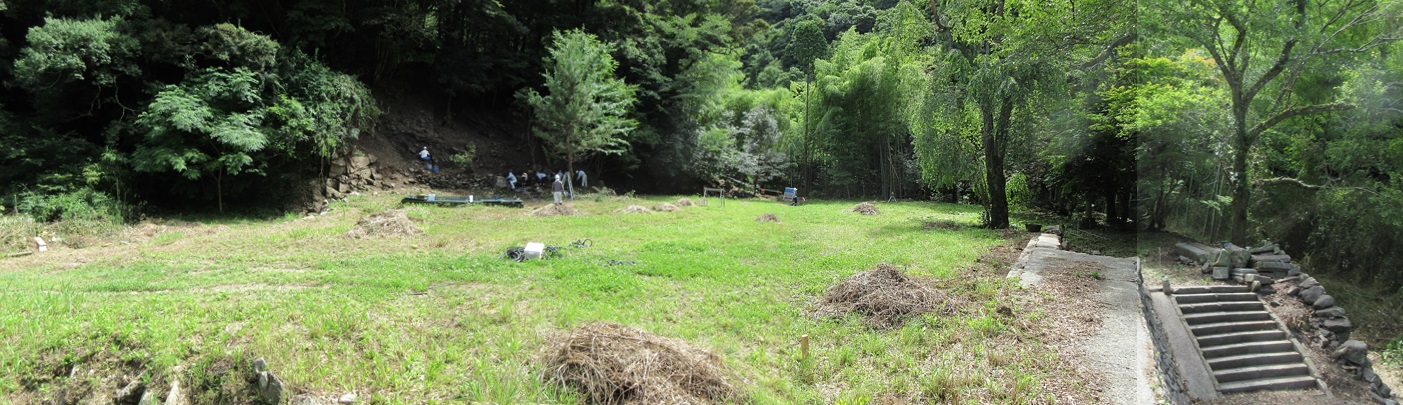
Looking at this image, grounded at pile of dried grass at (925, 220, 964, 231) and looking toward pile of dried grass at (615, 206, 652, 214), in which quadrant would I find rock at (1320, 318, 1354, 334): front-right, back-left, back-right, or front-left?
back-left

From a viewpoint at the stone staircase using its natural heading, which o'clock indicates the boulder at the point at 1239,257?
The boulder is roughly at 6 o'clock from the stone staircase.

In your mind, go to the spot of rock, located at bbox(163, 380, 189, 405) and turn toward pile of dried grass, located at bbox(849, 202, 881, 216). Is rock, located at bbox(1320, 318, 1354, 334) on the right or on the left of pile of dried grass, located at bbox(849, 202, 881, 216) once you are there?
right

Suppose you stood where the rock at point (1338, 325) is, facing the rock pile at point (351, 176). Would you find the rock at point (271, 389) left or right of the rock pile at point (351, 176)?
left

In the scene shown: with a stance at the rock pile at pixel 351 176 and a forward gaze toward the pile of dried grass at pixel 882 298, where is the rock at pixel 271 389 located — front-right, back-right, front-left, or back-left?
front-right

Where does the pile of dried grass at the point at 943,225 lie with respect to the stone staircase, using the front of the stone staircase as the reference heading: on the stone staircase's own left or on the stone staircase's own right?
on the stone staircase's own right

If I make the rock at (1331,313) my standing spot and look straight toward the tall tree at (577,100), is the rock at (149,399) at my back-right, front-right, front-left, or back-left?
front-left

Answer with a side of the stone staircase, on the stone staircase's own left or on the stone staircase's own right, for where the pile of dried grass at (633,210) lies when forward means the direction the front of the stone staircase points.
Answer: on the stone staircase's own right

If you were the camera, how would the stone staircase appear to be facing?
facing the viewer

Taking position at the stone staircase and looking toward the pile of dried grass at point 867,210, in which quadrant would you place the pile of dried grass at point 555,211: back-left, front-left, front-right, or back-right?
front-left
